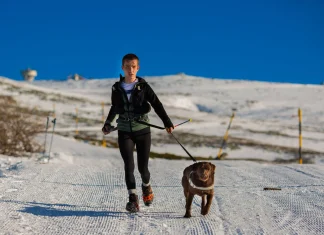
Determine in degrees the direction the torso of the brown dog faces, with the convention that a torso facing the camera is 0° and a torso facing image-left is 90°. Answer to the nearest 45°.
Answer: approximately 0°

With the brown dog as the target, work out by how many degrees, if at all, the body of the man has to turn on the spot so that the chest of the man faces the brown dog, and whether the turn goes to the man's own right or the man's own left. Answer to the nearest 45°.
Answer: approximately 45° to the man's own left

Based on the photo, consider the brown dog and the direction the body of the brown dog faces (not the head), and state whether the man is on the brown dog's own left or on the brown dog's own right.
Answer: on the brown dog's own right

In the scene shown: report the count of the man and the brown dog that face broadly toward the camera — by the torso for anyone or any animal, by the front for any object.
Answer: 2
